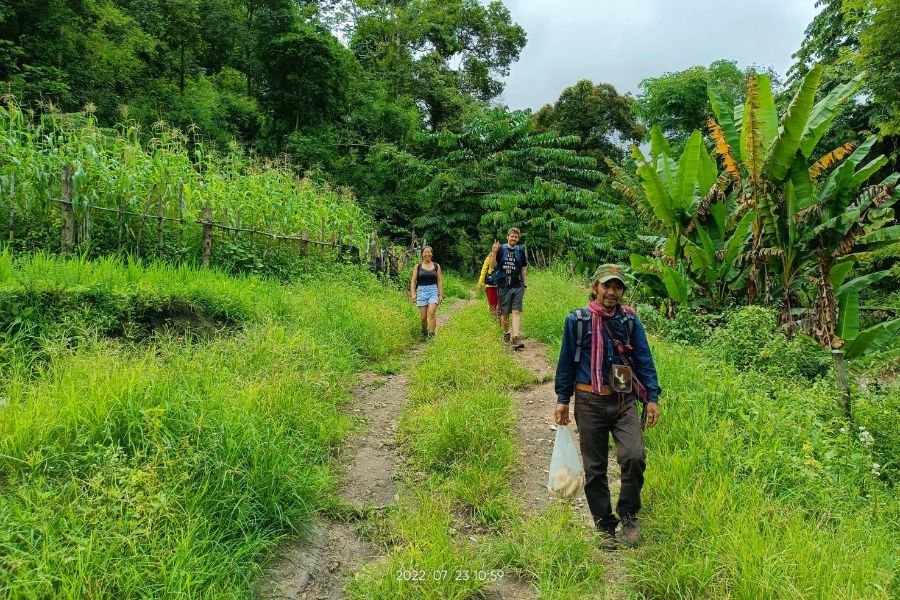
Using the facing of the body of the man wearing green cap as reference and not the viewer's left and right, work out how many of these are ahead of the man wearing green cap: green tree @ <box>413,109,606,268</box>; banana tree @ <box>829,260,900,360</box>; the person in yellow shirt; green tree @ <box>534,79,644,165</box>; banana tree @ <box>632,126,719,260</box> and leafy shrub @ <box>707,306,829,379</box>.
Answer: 0

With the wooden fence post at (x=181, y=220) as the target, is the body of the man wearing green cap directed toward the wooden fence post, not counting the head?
no

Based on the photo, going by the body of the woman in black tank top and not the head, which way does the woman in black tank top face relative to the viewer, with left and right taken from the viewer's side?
facing the viewer

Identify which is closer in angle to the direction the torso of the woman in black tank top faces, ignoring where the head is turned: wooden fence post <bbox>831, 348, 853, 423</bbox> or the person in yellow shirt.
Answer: the wooden fence post

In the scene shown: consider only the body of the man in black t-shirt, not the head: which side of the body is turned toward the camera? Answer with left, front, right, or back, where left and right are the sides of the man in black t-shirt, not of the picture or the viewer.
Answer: front

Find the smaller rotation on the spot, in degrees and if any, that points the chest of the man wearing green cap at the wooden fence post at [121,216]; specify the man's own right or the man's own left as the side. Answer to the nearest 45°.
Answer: approximately 90° to the man's own right

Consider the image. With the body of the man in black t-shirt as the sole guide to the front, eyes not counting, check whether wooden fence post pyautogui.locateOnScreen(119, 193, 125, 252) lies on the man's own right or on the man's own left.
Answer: on the man's own right

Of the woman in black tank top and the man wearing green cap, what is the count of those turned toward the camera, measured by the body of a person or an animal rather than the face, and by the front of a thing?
2

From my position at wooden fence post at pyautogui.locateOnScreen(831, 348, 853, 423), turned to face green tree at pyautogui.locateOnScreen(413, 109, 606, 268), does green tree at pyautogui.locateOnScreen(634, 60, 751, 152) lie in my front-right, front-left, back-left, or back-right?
front-right

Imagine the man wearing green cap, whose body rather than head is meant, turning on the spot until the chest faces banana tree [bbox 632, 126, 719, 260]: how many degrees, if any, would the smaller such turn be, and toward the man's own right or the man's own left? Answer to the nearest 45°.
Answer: approximately 180°

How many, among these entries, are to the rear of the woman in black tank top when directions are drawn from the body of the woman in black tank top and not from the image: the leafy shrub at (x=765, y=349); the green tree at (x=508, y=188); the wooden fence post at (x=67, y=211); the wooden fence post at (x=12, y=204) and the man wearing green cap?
1

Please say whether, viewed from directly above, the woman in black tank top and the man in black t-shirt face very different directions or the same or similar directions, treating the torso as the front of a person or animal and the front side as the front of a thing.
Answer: same or similar directions

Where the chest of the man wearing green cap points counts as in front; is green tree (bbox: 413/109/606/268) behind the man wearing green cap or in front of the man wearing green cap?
behind

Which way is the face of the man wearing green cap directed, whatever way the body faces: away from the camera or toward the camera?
toward the camera

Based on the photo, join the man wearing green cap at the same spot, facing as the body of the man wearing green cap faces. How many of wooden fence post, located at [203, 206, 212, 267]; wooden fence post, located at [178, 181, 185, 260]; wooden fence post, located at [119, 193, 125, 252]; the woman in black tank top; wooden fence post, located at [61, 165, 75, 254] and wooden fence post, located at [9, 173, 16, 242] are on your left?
0

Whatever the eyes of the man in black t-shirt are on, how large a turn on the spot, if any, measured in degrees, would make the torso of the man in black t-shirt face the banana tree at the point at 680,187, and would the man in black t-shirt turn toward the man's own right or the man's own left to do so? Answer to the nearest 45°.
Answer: approximately 135° to the man's own left

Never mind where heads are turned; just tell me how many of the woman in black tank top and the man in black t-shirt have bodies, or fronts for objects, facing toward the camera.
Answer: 2

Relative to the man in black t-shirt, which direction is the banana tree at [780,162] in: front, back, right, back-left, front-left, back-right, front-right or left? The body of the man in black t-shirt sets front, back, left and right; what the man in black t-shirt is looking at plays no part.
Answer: left

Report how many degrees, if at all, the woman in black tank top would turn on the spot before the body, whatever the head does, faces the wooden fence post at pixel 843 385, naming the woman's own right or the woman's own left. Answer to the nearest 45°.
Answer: approximately 45° to the woman's own left

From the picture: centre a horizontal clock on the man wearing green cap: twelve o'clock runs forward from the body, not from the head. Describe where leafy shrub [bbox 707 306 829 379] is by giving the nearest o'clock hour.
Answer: The leafy shrub is roughly at 7 o'clock from the man wearing green cap.
